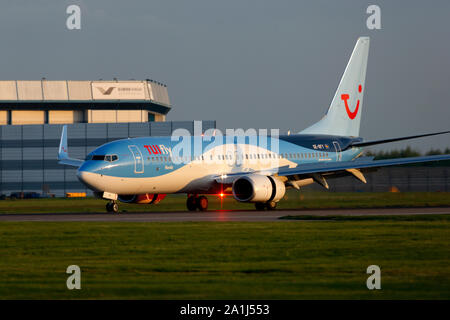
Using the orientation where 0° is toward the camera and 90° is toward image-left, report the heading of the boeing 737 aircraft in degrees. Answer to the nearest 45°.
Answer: approximately 45°
